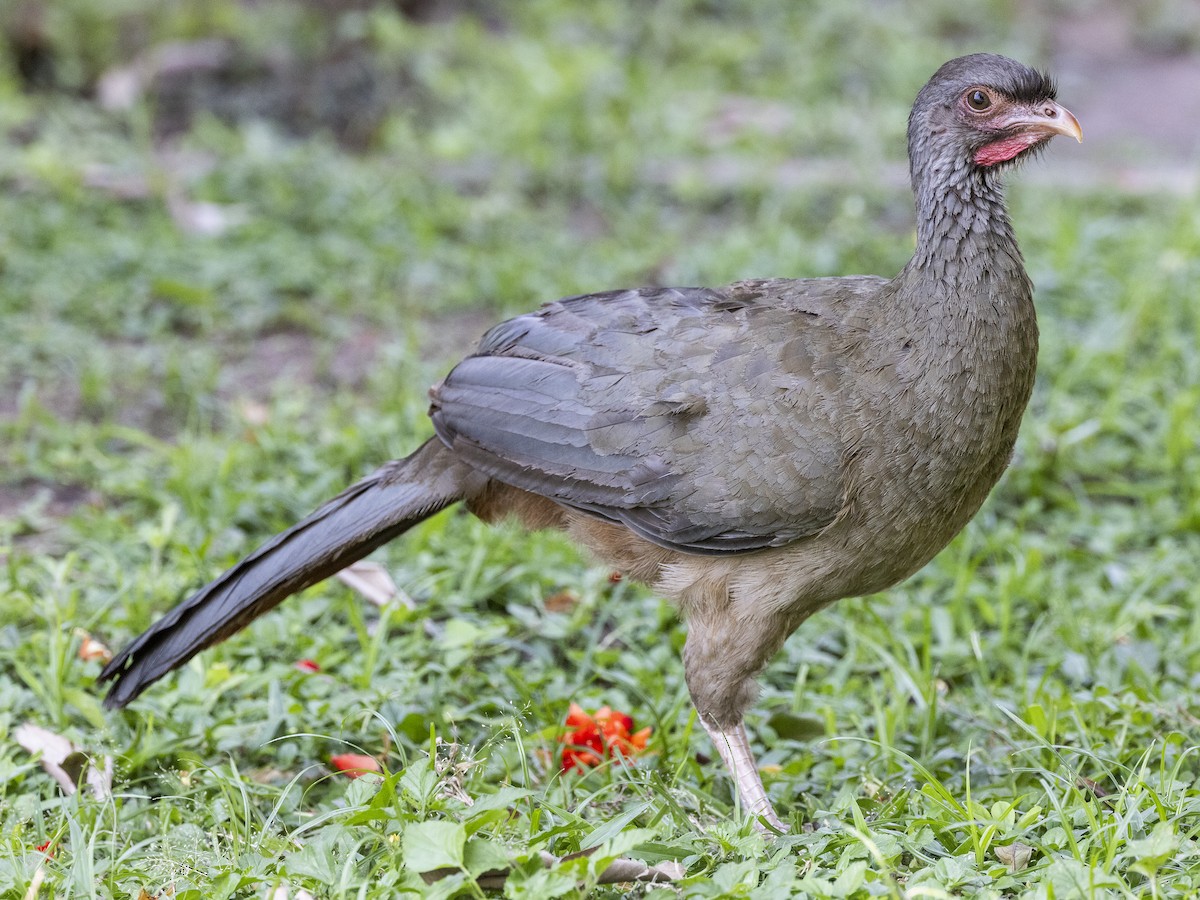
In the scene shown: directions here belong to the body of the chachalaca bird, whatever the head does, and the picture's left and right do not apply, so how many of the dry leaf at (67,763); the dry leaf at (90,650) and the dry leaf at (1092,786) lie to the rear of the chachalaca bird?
2

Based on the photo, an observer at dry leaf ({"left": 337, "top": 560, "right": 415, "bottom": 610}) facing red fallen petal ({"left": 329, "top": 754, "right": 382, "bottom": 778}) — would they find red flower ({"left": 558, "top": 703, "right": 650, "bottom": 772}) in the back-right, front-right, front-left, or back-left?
front-left

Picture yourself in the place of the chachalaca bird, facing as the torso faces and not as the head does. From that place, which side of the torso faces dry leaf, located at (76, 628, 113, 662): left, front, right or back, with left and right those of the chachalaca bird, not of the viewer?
back

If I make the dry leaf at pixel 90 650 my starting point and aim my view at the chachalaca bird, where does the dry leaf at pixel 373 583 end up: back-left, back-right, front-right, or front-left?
front-left

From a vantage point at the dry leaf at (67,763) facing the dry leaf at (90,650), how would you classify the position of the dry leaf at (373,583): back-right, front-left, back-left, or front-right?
front-right

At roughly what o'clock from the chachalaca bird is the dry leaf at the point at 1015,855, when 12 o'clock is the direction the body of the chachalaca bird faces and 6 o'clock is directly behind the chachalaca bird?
The dry leaf is roughly at 2 o'clock from the chachalaca bird.

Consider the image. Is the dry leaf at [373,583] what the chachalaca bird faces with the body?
no

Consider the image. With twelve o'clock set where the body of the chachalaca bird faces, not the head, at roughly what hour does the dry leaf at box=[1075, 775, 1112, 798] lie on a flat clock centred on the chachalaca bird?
The dry leaf is roughly at 1 o'clock from the chachalaca bird.

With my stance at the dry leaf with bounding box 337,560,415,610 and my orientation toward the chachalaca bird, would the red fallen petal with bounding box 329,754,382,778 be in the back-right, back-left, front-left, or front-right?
front-right

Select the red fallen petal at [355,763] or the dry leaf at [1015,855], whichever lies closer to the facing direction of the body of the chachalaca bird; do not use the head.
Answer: the dry leaf

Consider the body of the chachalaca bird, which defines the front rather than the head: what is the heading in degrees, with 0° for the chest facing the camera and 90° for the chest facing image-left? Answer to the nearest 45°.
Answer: approximately 270°

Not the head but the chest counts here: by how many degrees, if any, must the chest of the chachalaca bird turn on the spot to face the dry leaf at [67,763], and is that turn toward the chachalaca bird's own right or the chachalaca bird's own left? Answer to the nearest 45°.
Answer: approximately 180°

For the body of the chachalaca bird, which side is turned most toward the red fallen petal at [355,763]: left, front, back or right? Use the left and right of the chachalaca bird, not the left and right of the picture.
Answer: back
